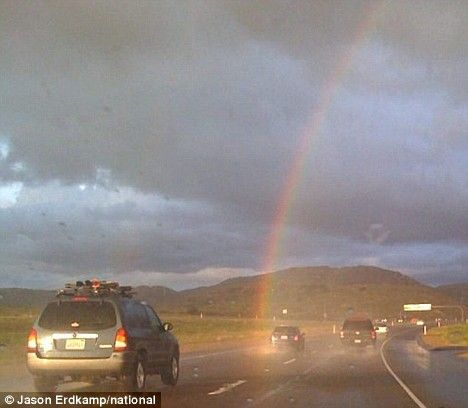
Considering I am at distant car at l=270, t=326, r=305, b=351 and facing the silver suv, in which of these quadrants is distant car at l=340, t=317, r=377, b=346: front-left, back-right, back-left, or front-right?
back-left

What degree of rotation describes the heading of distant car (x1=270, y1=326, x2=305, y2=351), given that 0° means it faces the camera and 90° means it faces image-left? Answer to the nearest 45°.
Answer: approximately 180°

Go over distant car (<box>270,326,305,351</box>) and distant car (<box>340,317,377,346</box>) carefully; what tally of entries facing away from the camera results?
2

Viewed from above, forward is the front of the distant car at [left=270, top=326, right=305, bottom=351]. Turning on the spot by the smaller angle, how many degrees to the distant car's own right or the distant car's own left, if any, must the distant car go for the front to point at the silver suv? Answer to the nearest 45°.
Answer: approximately 180°

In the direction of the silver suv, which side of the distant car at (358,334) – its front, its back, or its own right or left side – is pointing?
back

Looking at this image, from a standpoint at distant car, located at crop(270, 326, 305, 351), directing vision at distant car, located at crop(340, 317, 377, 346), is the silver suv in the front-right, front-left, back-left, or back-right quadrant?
back-right

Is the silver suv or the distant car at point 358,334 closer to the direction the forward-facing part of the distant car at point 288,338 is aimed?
the distant car

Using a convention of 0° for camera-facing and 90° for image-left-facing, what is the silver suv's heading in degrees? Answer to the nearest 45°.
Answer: approximately 225°

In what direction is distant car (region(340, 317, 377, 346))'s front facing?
away from the camera

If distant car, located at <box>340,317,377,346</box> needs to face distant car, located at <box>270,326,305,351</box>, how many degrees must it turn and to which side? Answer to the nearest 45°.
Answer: approximately 135° to its left
